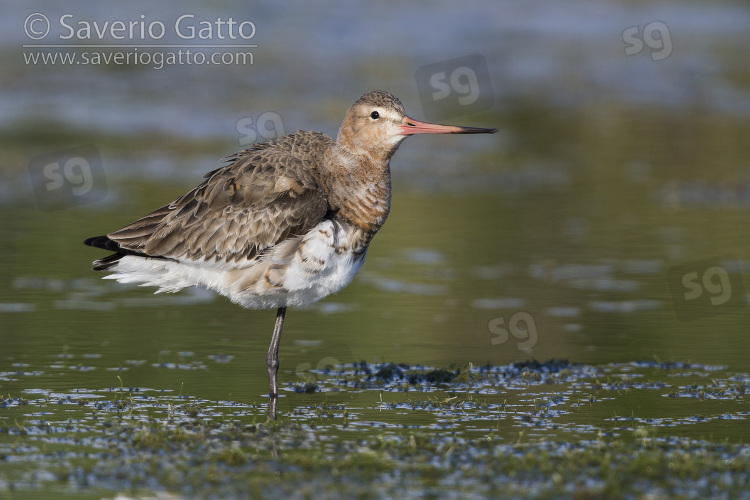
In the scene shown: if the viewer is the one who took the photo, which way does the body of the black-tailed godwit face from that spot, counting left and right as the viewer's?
facing to the right of the viewer
